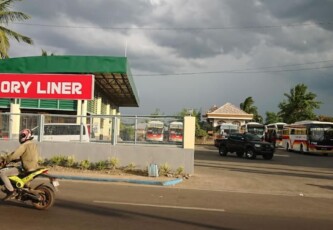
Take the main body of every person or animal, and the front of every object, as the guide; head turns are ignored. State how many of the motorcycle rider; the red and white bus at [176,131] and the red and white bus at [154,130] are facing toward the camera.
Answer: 2

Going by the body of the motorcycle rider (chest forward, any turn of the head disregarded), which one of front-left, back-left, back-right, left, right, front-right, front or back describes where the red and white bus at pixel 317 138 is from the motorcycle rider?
back-right

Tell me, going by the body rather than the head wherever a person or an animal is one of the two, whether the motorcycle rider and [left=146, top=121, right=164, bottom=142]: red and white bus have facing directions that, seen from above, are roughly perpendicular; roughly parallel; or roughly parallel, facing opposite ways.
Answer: roughly perpendicular

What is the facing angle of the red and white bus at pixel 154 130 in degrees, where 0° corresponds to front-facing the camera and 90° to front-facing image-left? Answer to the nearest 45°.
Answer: approximately 0°

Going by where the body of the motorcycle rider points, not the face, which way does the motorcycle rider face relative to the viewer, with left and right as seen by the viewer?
facing to the left of the viewer
